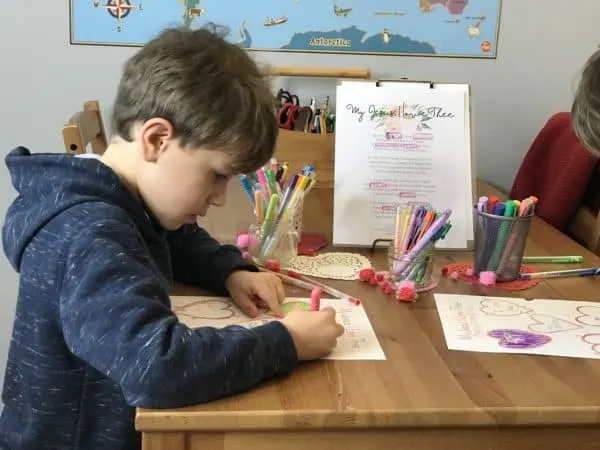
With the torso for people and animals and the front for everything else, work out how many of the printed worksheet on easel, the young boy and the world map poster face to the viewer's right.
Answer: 1

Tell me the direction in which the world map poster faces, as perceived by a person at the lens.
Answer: facing the viewer

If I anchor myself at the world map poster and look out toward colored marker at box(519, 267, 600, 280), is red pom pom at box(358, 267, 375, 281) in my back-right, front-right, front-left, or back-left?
front-right

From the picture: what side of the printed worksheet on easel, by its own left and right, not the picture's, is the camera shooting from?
front

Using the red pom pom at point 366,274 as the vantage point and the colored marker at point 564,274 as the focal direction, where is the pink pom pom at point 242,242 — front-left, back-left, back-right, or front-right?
back-left

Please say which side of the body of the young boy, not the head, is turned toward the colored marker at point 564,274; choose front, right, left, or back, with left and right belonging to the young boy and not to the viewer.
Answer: front

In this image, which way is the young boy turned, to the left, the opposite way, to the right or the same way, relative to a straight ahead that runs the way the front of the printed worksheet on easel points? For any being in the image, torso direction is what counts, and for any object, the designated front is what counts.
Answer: to the left

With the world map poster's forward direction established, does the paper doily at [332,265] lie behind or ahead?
ahead

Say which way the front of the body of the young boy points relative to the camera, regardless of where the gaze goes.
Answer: to the viewer's right

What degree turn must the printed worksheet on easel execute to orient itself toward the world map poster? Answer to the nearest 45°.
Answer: approximately 180°

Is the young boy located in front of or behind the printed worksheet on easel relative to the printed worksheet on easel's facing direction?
in front

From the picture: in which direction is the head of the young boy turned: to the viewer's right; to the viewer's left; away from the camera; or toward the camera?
to the viewer's right

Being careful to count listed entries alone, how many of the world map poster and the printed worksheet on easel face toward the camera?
2
